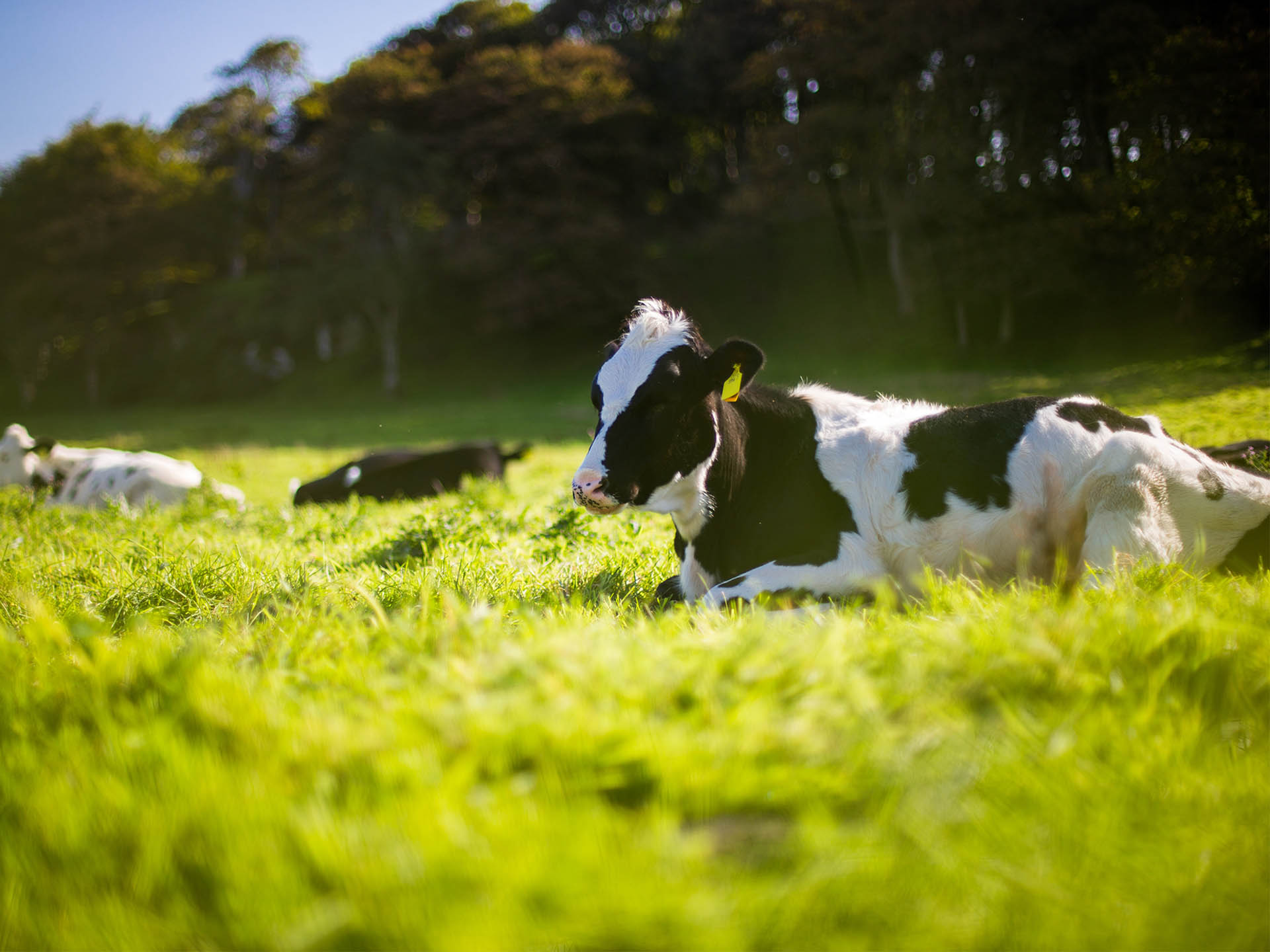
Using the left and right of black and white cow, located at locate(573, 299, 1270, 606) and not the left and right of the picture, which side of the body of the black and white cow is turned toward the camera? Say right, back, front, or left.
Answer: left

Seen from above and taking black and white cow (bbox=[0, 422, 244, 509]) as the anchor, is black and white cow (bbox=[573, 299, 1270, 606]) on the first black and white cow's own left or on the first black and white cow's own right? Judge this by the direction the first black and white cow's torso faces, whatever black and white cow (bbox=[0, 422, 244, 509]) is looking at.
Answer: on the first black and white cow's own left

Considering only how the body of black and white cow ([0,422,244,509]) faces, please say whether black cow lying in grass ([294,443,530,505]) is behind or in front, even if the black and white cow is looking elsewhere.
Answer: behind

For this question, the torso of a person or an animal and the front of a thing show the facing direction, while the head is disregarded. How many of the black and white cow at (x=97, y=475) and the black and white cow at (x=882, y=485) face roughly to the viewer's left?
2

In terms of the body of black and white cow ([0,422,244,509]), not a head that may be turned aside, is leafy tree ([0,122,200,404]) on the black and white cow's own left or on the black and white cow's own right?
on the black and white cow's own right

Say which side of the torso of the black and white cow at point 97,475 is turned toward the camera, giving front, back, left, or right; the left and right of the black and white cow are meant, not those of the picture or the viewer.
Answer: left
